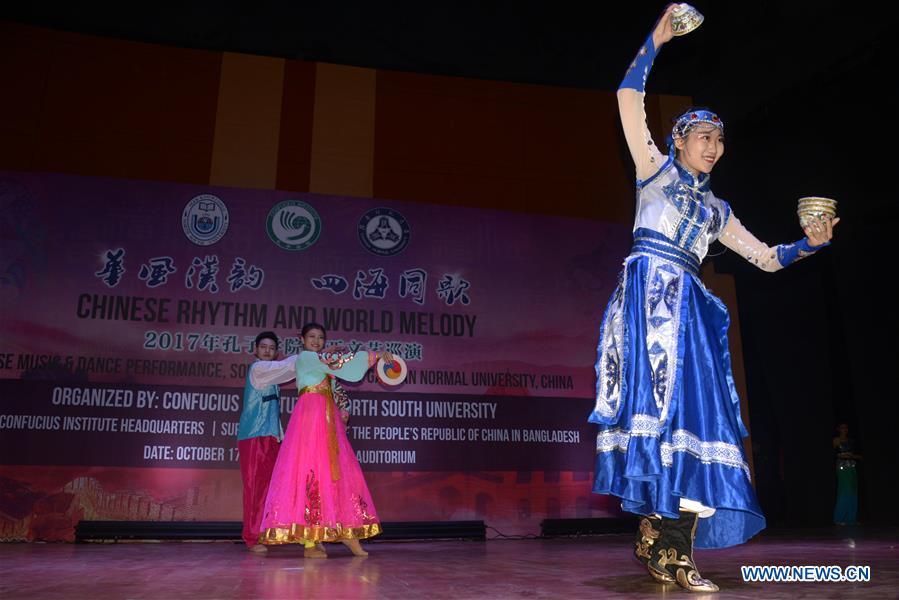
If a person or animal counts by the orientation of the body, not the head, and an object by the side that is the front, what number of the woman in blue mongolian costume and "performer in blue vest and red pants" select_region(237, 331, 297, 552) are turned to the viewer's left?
0

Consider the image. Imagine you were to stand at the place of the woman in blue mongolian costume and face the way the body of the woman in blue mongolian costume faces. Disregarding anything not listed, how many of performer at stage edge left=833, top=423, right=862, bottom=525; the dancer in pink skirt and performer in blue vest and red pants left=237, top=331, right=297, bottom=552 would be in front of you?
0

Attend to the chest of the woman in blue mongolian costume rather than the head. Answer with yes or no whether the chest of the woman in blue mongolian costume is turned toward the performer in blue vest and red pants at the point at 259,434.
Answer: no

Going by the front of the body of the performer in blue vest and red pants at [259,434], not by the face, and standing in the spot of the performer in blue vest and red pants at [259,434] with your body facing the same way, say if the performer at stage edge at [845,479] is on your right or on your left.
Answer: on your left

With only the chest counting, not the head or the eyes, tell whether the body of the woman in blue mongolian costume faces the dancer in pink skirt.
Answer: no

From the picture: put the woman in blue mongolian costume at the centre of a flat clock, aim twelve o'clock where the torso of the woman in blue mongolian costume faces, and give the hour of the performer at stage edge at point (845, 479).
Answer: The performer at stage edge is roughly at 8 o'clock from the woman in blue mongolian costume.

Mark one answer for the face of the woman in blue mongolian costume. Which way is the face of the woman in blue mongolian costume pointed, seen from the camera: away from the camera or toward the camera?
toward the camera

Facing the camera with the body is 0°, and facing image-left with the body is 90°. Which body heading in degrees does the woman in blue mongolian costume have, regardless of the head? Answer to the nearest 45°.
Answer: approximately 315°

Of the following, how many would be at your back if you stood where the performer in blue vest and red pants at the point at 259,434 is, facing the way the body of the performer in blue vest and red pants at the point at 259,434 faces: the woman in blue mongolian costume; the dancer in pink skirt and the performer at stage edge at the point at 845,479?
0

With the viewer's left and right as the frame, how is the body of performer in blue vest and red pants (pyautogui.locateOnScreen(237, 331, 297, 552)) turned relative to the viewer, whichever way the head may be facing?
facing the viewer and to the right of the viewer

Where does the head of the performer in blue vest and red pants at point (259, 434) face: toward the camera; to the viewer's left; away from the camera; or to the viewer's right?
toward the camera

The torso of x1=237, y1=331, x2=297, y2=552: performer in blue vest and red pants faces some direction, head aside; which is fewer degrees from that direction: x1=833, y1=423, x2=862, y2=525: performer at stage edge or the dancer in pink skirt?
the dancer in pink skirt
